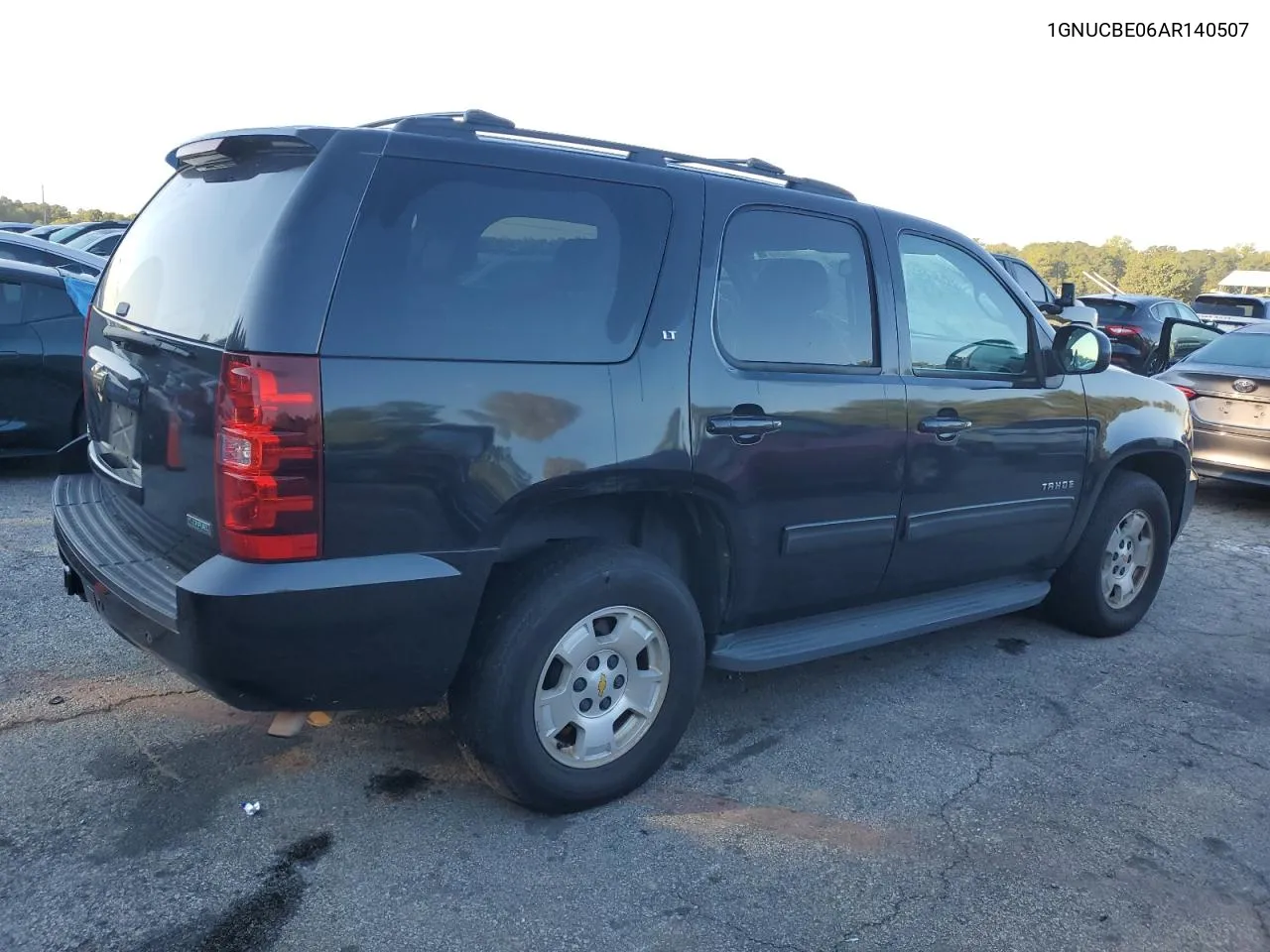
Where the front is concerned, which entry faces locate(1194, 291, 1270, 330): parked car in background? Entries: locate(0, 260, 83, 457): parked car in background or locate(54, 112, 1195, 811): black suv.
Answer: the black suv

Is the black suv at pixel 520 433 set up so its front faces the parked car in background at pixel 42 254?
no

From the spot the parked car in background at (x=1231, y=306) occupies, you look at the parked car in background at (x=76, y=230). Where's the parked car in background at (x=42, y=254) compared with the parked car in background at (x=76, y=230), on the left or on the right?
left

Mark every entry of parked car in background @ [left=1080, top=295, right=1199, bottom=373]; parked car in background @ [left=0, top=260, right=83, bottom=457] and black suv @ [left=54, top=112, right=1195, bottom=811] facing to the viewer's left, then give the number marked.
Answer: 1

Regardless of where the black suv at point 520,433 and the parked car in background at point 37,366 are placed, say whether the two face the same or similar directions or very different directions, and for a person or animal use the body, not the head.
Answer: very different directions

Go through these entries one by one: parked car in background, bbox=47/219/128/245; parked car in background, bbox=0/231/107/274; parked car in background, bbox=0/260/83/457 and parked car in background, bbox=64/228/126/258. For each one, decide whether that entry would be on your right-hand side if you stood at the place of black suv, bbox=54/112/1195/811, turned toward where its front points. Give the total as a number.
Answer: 0

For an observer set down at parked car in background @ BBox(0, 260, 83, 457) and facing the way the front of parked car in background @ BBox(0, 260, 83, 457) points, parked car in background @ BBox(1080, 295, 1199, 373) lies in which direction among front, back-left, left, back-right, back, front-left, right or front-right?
back

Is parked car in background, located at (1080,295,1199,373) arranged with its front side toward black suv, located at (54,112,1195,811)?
no

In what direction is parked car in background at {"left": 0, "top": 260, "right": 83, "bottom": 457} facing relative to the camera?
to the viewer's left

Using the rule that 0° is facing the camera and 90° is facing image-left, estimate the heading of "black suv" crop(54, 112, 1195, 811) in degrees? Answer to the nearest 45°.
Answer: approximately 225°

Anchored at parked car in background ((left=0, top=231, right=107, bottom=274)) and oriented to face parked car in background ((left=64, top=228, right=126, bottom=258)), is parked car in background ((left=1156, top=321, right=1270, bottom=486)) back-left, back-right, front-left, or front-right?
back-right

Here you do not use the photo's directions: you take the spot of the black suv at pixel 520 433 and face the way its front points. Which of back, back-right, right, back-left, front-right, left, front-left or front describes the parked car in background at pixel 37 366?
left

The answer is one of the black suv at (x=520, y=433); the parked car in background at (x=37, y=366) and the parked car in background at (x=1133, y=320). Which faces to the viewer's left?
the parked car in background at (x=37, y=366)

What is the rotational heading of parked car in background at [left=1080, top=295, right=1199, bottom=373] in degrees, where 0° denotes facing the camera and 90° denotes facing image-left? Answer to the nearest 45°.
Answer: approximately 225°

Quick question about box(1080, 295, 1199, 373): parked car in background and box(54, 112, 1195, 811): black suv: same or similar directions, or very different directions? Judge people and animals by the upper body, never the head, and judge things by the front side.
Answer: same or similar directions
